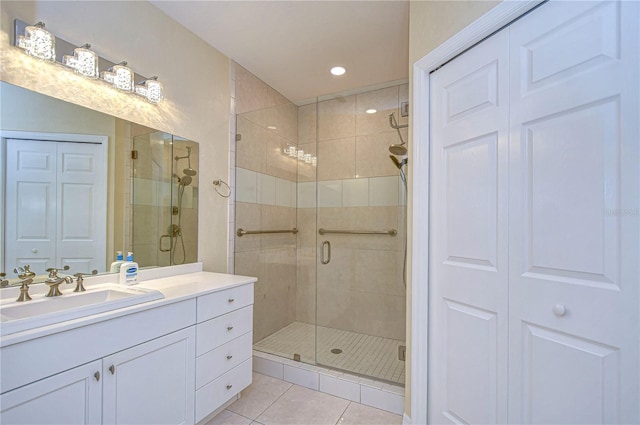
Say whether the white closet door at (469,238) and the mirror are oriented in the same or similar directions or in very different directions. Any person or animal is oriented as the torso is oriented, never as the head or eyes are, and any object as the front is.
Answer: very different directions

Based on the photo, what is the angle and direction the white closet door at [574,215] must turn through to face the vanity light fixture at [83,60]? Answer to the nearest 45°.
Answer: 0° — it already faces it

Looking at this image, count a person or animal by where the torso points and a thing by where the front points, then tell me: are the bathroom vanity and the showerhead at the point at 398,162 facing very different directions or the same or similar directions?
very different directions

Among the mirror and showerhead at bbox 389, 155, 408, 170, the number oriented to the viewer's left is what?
1

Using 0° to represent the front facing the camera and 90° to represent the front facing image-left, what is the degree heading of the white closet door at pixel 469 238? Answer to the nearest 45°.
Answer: approximately 45°

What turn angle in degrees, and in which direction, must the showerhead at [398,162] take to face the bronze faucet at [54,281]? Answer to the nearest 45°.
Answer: approximately 45° to its left

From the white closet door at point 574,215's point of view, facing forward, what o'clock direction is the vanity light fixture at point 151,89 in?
The vanity light fixture is roughly at 1 o'clock from the white closet door.

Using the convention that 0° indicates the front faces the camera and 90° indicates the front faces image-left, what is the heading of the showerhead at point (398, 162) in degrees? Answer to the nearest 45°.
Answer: approximately 90°

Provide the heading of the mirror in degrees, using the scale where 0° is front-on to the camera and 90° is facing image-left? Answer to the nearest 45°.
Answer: approximately 315°

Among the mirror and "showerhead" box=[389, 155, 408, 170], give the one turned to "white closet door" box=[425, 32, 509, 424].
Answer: the mirror
